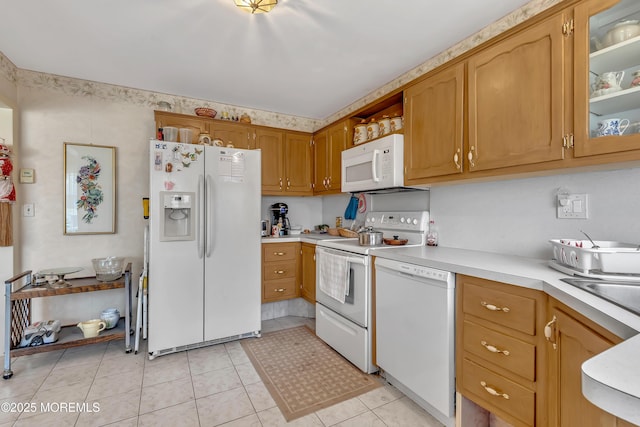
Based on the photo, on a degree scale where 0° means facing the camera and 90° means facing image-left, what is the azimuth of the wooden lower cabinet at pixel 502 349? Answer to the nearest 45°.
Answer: approximately 45°

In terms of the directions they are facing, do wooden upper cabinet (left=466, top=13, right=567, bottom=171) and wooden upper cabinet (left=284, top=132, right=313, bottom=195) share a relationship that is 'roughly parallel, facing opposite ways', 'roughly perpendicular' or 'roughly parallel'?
roughly perpendicular

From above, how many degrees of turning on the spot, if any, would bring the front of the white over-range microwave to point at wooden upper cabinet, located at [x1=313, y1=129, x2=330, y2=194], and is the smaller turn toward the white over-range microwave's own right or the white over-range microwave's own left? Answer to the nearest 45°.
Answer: approximately 90° to the white over-range microwave's own right

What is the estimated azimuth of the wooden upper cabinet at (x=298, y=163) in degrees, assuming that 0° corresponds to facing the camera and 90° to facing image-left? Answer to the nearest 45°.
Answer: approximately 0°

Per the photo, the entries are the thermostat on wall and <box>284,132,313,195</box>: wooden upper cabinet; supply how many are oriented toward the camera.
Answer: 2
